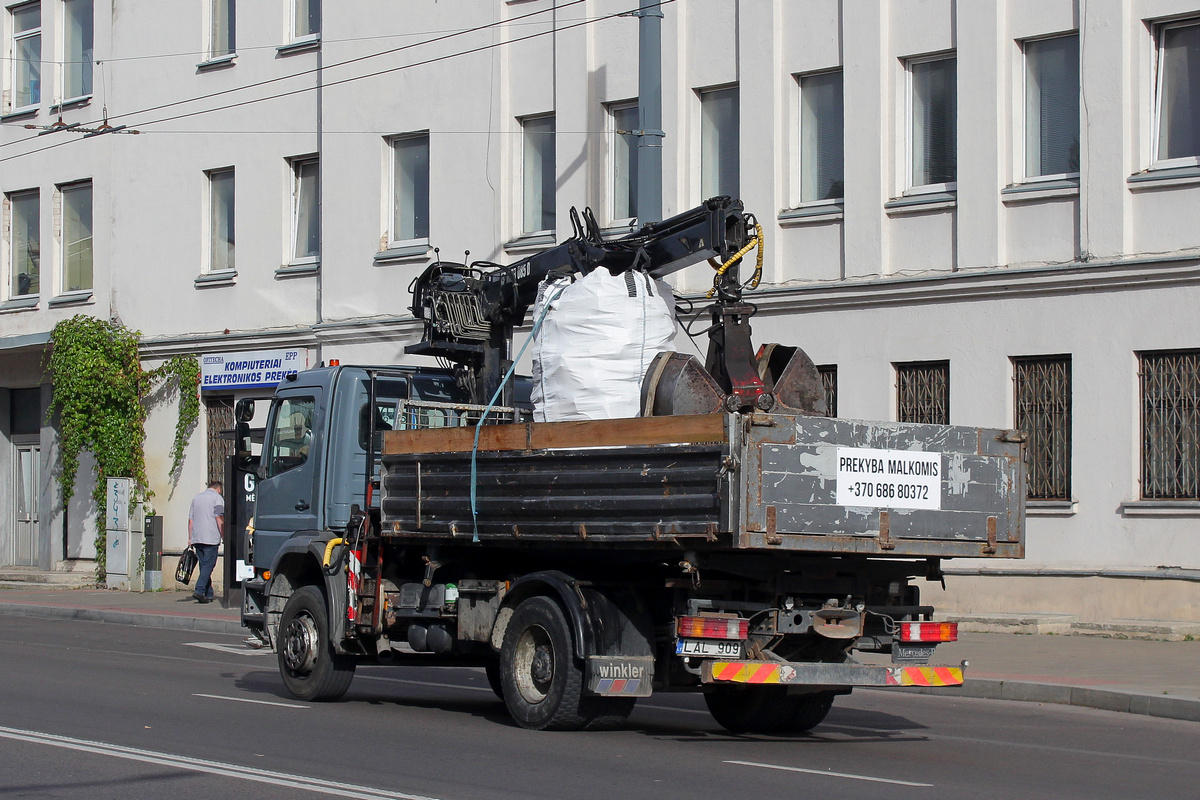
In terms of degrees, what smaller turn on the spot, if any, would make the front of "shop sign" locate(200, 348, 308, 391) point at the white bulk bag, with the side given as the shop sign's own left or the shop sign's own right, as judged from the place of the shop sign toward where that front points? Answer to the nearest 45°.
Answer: approximately 45° to the shop sign's own left

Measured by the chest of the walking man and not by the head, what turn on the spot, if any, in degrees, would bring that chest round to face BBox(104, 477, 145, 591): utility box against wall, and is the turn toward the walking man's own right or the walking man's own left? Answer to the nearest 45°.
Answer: approximately 45° to the walking man's own left

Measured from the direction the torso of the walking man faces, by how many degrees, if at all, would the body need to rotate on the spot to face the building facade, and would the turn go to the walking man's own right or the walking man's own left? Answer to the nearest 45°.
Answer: approximately 90° to the walking man's own right

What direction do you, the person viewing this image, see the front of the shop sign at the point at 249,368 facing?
facing the viewer and to the left of the viewer

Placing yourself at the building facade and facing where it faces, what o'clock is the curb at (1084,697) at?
The curb is roughly at 10 o'clock from the building facade.

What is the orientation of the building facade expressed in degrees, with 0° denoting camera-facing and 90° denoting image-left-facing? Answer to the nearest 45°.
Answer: approximately 45°
